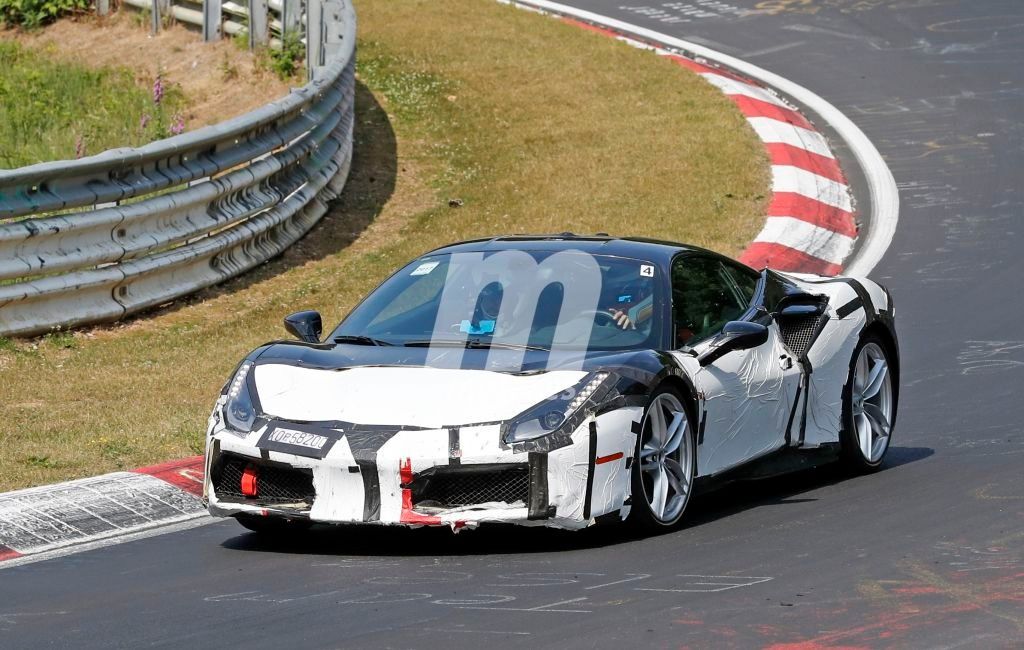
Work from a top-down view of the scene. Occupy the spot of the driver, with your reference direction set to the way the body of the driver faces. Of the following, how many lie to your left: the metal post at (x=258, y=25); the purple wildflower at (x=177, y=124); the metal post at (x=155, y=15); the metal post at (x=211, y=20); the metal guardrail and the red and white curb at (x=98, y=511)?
0

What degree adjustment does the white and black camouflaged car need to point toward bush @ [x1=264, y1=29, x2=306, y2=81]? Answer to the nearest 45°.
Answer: approximately 135° to its right

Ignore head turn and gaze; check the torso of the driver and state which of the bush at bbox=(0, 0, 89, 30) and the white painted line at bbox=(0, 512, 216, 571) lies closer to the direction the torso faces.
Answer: the white painted line

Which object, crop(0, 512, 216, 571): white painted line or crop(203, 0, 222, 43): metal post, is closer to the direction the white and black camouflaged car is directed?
the white painted line

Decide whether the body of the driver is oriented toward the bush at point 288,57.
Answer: no

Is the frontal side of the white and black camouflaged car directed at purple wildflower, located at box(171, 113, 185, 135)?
no

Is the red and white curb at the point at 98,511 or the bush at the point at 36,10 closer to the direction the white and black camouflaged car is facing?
the red and white curb

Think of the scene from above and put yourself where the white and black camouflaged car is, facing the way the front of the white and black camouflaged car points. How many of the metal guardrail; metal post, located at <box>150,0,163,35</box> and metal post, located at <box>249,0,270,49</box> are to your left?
0

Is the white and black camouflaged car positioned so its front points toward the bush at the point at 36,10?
no

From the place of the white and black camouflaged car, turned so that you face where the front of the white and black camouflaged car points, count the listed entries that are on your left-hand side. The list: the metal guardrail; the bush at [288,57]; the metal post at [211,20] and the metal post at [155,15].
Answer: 0

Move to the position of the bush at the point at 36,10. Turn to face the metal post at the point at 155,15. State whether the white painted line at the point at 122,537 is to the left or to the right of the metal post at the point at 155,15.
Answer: right

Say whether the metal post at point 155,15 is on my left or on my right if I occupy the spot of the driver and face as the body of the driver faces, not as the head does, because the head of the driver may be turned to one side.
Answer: on my right

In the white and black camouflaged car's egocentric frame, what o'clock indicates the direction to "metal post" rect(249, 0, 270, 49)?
The metal post is roughly at 4 o'clock from the white and black camouflaged car.

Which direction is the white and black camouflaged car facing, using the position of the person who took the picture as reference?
facing the viewer and to the left of the viewer

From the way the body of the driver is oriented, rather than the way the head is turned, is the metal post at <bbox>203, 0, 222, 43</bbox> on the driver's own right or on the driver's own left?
on the driver's own right

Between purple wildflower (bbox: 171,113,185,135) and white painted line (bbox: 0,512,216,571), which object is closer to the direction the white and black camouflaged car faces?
the white painted line
